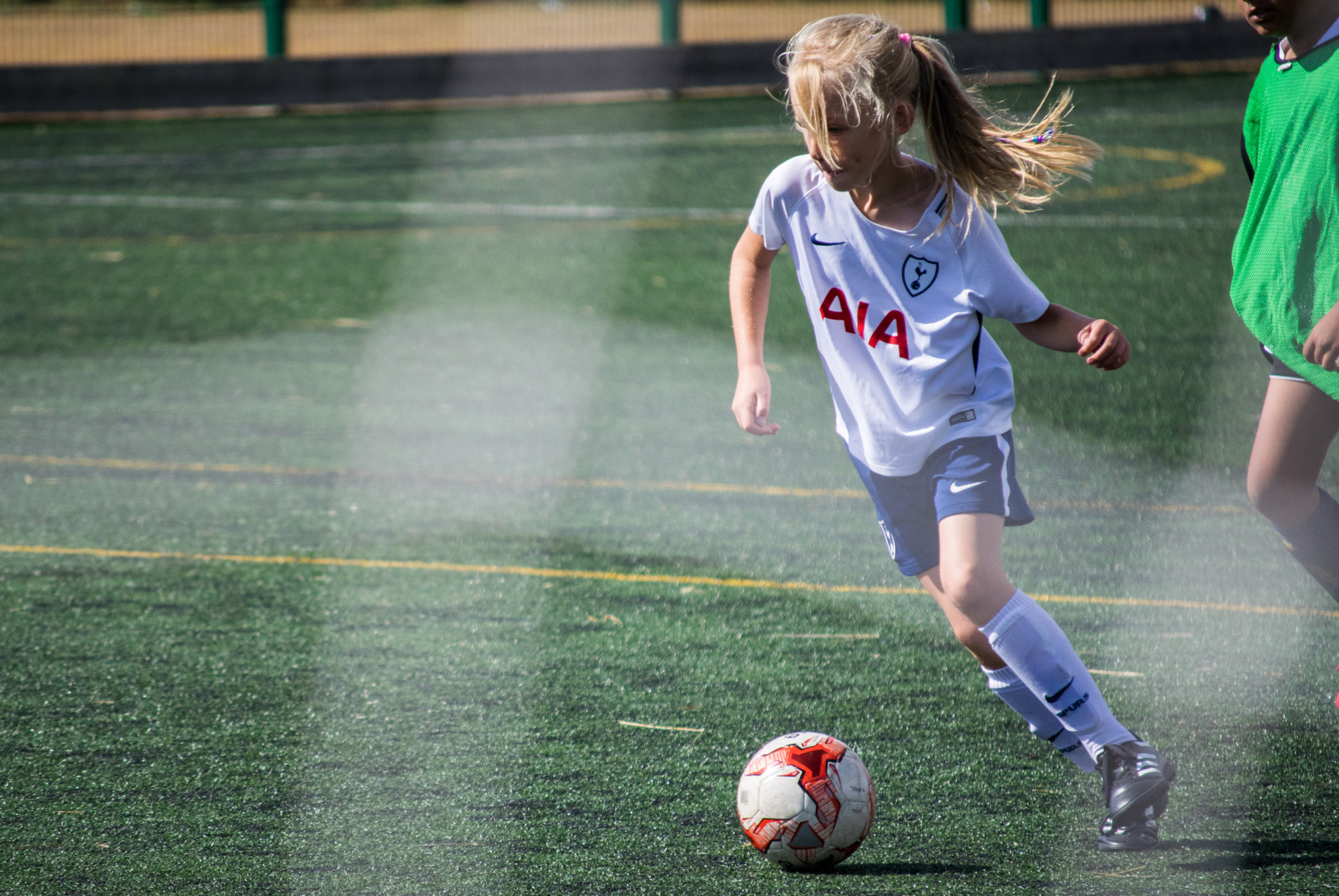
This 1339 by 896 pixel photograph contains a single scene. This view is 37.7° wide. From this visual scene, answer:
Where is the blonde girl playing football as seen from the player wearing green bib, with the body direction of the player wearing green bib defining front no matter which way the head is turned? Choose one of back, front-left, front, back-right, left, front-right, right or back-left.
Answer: front

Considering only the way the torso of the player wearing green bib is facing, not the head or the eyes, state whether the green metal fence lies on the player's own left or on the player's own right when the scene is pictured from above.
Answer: on the player's own right

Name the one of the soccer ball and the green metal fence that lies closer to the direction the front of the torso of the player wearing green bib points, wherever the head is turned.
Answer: the soccer ball

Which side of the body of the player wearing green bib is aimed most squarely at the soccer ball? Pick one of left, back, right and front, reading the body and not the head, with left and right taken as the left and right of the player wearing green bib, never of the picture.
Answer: front

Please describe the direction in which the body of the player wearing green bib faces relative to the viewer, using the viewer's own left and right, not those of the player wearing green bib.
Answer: facing the viewer and to the left of the viewer
